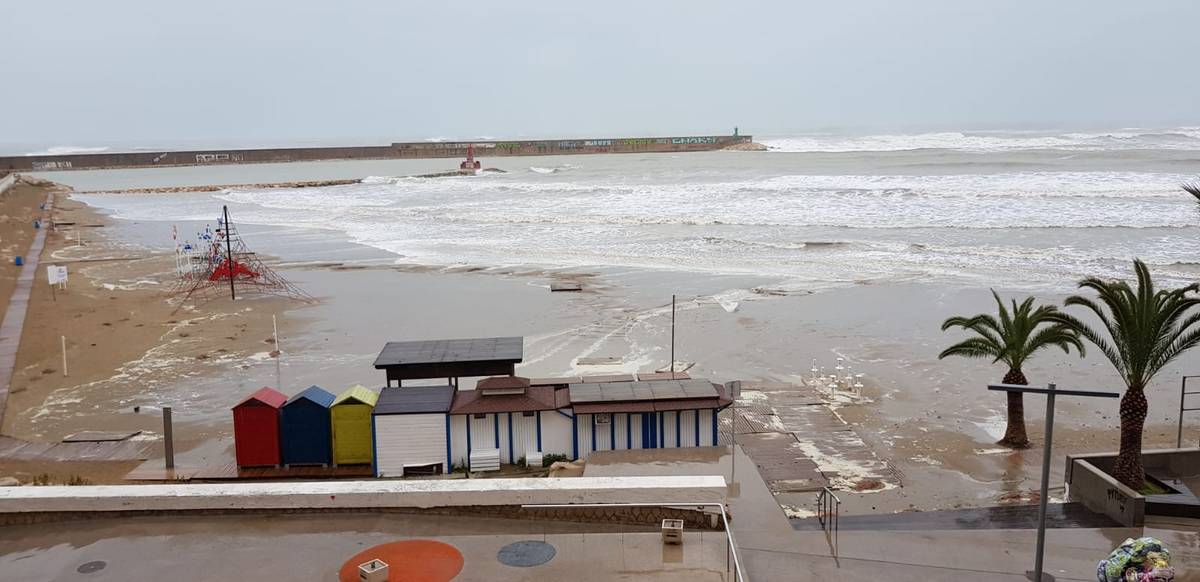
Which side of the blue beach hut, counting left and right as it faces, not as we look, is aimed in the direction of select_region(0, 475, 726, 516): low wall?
front

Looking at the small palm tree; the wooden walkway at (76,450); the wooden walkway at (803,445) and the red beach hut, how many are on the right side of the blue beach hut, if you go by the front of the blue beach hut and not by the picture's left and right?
2

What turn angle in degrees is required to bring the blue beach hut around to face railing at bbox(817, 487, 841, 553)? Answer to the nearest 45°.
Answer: approximately 135° to its right

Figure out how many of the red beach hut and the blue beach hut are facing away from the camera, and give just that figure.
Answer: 2

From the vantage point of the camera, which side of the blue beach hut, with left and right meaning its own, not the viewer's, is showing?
back

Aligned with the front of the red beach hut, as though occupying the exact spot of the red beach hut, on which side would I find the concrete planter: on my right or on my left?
on my left
